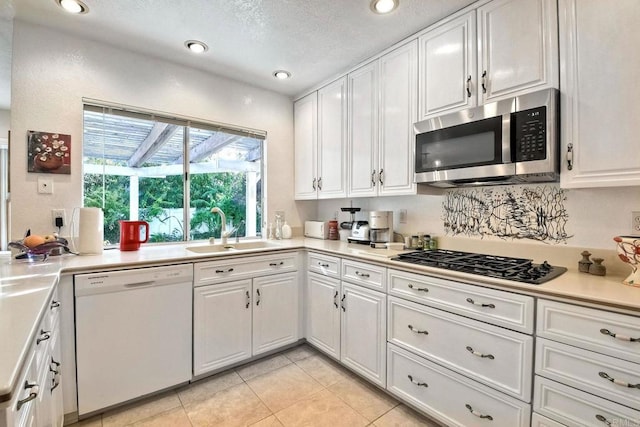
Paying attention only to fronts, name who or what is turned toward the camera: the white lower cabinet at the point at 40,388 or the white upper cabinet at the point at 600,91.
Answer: the white upper cabinet

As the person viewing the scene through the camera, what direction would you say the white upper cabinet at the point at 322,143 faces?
facing the viewer and to the left of the viewer

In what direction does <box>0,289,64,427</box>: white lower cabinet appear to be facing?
to the viewer's right

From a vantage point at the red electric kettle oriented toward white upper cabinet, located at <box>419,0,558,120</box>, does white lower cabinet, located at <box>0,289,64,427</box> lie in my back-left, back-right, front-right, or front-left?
front-right

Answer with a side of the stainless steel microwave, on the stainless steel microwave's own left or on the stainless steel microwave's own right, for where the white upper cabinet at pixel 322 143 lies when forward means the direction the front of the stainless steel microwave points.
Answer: on the stainless steel microwave's own right

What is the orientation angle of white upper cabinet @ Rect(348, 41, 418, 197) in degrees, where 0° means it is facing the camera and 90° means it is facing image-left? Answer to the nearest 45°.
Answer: approximately 45°

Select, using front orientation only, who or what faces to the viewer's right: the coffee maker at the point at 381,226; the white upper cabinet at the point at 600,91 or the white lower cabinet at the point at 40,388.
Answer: the white lower cabinet

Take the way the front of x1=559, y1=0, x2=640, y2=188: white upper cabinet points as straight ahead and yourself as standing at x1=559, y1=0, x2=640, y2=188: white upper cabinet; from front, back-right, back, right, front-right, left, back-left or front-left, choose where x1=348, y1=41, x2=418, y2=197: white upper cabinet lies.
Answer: right

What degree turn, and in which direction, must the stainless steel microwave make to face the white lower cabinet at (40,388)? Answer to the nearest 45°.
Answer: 0° — it already faces it

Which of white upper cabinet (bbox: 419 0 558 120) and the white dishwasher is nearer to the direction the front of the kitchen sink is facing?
the white upper cabinet

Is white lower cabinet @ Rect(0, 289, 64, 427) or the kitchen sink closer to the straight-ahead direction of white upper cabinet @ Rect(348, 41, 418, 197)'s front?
the white lower cabinet
